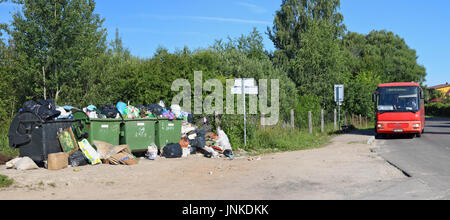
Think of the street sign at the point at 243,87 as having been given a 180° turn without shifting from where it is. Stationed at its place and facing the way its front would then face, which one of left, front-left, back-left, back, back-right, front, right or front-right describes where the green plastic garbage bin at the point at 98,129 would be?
back-left

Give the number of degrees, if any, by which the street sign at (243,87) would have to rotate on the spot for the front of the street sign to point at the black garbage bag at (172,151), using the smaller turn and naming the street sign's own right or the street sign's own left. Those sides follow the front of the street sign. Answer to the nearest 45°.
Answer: approximately 45° to the street sign's own right

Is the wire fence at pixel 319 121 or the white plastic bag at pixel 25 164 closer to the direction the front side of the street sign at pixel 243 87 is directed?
the white plastic bag

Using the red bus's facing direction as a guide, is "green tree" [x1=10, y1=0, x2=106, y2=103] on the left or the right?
on its right

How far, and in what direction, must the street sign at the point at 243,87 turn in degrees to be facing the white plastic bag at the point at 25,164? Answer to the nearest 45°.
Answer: approximately 45° to its right

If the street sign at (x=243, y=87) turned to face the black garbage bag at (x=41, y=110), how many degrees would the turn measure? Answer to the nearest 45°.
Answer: approximately 45° to its right

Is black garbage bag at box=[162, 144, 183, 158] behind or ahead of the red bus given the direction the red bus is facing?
ahead

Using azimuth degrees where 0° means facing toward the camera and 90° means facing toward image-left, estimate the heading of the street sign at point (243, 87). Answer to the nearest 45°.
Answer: approximately 0°

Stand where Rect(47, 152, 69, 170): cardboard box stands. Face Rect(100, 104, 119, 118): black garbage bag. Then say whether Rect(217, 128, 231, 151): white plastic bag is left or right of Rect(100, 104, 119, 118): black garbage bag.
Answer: right

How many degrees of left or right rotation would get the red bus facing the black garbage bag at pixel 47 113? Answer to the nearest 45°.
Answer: approximately 45° to its right

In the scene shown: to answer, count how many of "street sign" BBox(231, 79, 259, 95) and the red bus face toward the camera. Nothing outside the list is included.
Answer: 2

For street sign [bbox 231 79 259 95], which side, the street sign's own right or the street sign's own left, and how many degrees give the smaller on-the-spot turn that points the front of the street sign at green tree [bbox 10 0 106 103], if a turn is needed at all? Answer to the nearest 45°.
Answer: approximately 90° to the street sign's own right
